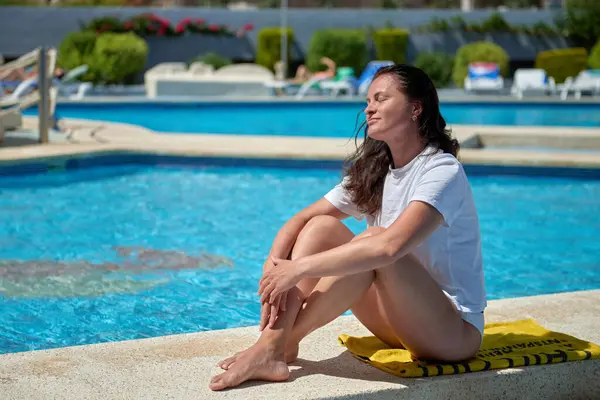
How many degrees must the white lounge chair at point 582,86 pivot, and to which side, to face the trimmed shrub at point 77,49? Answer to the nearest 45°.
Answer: approximately 45° to its right

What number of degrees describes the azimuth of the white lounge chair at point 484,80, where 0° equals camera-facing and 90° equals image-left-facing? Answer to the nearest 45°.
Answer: approximately 0°

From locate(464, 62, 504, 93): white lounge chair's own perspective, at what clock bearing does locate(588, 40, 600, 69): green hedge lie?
The green hedge is roughly at 7 o'clock from the white lounge chair.

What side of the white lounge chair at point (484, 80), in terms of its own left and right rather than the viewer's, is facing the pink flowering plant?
right

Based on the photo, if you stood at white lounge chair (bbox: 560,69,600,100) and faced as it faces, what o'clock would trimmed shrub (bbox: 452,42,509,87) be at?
The trimmed shrub is roughly at 3 o'clock from the white lounge chair.

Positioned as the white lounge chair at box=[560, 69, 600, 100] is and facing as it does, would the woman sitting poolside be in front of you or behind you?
in front

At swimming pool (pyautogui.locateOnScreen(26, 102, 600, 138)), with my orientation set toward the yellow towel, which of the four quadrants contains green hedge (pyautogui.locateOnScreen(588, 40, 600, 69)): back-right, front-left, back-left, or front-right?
back-left

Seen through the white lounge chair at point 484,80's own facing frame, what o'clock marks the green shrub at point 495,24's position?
The green shrub is roughly at 6 o'clock from the white lounge chair.

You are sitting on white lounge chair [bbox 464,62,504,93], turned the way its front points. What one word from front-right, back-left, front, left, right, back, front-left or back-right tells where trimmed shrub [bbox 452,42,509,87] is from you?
back

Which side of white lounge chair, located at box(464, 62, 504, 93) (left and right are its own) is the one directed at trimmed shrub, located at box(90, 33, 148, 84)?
right

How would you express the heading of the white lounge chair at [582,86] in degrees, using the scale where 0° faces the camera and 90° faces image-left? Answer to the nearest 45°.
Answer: approximately 45°

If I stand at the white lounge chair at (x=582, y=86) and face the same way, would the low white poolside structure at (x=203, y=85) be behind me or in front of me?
in front

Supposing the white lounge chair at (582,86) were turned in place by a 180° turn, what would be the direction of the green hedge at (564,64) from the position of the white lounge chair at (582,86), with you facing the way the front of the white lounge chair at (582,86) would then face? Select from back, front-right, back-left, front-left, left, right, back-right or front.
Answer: front-left
